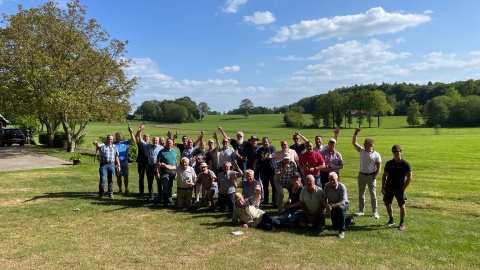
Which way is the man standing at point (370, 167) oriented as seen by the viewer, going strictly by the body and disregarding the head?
toward the camera

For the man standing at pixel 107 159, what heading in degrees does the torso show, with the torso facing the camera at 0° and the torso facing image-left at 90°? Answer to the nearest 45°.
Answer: approximately 0°

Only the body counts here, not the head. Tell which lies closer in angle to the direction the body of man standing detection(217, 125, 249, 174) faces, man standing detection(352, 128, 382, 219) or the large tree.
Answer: the man standing

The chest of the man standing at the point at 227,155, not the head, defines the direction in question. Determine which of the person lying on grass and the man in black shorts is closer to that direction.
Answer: the person lying on grass

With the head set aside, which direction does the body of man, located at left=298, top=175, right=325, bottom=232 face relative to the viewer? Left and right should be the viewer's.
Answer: facing the viewer

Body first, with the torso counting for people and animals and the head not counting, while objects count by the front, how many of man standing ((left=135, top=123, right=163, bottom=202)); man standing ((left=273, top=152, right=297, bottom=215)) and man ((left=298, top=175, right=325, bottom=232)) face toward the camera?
3

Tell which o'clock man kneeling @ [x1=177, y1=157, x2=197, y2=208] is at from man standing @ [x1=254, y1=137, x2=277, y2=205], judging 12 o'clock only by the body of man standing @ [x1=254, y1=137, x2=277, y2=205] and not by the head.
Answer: man kneeling @ [x1=177, y1=157, x2=197, y2=208] is roughly at 3 o'clock from man standing @ [x1=254, y1=137, x2=277, y2=205].

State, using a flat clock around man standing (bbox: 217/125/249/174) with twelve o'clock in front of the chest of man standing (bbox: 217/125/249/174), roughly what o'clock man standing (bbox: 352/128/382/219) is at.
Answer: man standing (bbox: 352/128/382/219) is roughly at 10 o'clock from man standing (bbox: 217/125/249/174).

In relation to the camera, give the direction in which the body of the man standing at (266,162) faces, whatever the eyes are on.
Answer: toward the camera

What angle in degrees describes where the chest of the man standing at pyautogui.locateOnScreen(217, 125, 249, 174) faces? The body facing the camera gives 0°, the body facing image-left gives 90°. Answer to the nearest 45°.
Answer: approximately 0°

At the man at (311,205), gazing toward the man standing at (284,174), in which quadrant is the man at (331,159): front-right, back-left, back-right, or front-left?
front-right

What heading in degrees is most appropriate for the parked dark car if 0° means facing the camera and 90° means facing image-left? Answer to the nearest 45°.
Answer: approximately 180°

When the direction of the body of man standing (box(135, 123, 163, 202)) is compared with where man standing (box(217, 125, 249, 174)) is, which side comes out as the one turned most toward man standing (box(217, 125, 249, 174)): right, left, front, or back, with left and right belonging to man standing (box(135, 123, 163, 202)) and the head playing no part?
left

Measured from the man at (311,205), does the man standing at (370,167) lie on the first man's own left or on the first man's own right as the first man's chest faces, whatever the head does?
on the first man's own left
